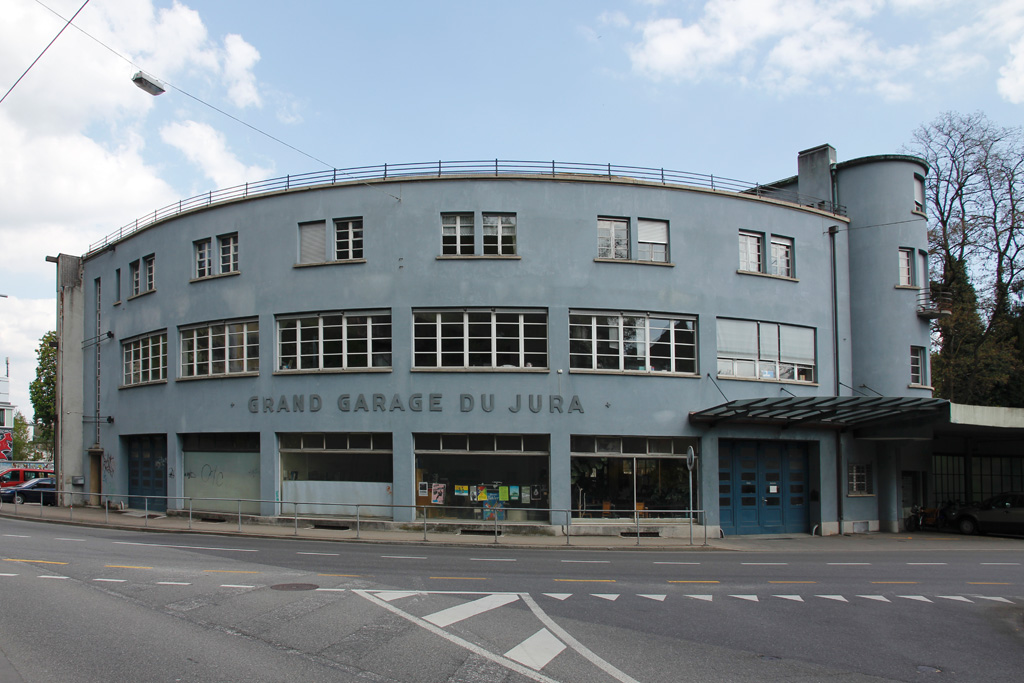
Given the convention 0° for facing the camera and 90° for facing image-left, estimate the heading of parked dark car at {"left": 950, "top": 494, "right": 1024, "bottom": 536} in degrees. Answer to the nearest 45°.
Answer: approximately 90°

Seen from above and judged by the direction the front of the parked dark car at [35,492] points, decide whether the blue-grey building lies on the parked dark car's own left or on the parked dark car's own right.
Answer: on the parked dark car's own left

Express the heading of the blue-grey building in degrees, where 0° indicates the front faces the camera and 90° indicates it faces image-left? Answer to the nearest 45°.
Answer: approximately 0°

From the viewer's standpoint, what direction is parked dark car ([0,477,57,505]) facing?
to the viewer's left
